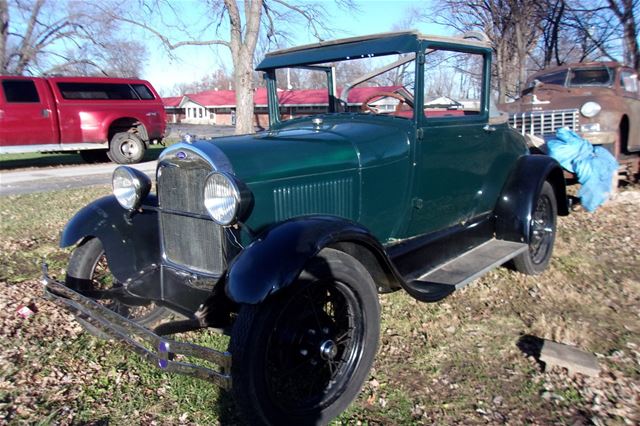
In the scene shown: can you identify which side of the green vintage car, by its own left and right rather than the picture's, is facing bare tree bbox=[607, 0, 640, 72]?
back

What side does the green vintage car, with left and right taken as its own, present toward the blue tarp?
back

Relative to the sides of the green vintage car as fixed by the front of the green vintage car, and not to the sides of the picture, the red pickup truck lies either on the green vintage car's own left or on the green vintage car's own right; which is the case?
on the green vintage car's own right

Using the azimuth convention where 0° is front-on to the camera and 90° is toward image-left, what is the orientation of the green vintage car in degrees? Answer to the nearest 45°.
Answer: approximately 45°

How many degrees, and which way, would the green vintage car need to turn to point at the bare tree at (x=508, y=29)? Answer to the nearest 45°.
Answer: approximately 180°
